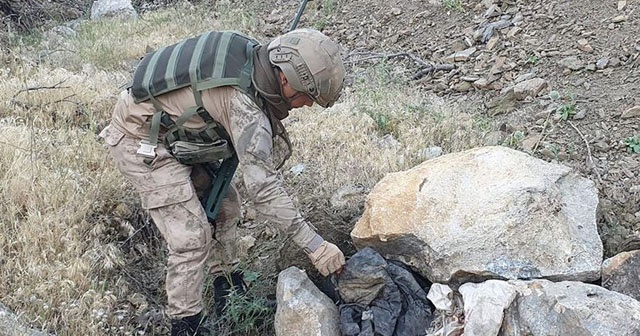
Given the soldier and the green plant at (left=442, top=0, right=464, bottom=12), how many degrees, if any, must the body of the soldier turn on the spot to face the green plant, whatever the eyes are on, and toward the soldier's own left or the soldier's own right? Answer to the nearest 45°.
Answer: approximately 45° to the soldier's own left

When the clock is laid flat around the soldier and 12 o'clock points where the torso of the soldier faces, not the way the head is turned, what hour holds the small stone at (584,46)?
The small stone is roughly at 11 o'clock from the soldier.

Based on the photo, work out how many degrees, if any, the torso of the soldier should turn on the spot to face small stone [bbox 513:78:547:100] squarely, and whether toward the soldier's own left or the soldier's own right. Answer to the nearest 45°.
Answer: approximately 45° to the soldier's own left

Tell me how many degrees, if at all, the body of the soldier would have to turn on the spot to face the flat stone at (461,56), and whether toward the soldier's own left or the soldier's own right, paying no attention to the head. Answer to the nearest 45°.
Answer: approximately 45° to the soldier's own left

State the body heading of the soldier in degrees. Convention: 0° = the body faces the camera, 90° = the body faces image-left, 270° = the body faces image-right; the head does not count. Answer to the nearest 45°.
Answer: approximately 270°

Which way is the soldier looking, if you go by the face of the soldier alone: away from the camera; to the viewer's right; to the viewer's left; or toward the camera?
to the viewer's right

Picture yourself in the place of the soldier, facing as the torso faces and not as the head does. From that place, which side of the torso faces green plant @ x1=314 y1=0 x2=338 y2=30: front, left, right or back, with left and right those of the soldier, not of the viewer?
left

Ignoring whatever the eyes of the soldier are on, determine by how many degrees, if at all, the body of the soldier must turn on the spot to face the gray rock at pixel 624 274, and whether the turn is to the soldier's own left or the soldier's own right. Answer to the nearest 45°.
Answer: approximately 45° to the soldier's own right
